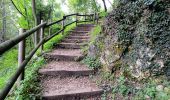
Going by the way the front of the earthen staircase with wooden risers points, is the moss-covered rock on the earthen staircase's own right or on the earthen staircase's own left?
on the earthen staircase's own left

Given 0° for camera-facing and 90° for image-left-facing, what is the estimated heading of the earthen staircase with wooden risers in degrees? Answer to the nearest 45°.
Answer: approximately 0°
